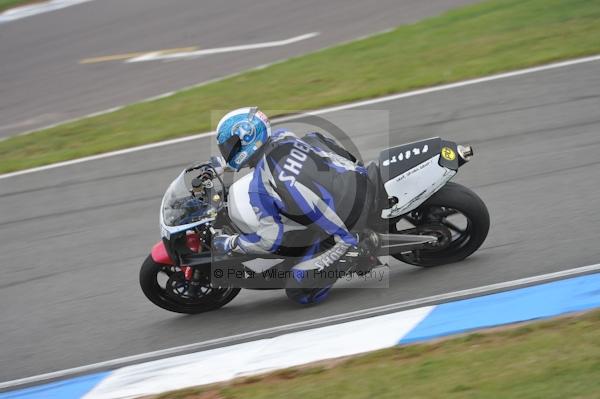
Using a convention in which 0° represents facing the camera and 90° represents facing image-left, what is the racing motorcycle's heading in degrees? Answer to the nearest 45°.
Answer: approximately 90°
